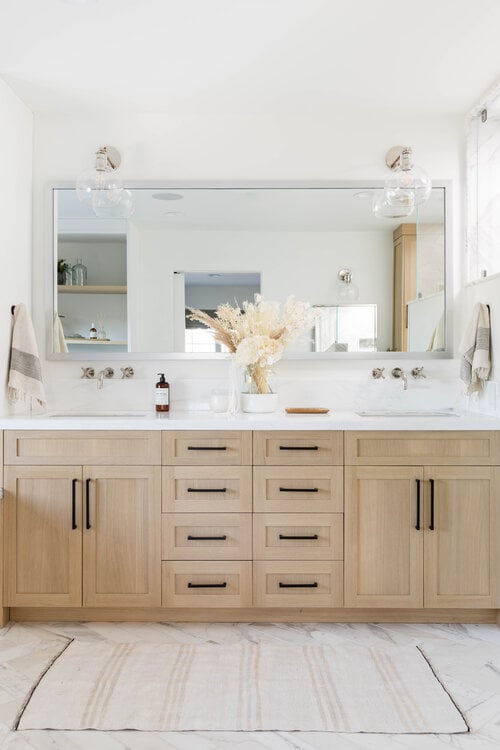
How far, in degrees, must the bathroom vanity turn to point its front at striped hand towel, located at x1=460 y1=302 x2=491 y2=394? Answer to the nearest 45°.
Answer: approximately 90° to its left

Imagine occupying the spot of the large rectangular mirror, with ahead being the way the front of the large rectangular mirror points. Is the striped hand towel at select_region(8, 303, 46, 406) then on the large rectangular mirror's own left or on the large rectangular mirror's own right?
on the large rectangular mirror's own right

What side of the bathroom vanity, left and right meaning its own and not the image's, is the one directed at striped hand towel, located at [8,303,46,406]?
right

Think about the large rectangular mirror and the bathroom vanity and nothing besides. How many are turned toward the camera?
2

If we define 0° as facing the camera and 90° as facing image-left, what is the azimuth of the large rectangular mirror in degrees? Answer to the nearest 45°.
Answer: approximately 0°

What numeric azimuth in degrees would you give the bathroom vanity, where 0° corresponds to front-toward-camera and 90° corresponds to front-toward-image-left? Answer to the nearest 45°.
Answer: approximately 0°
